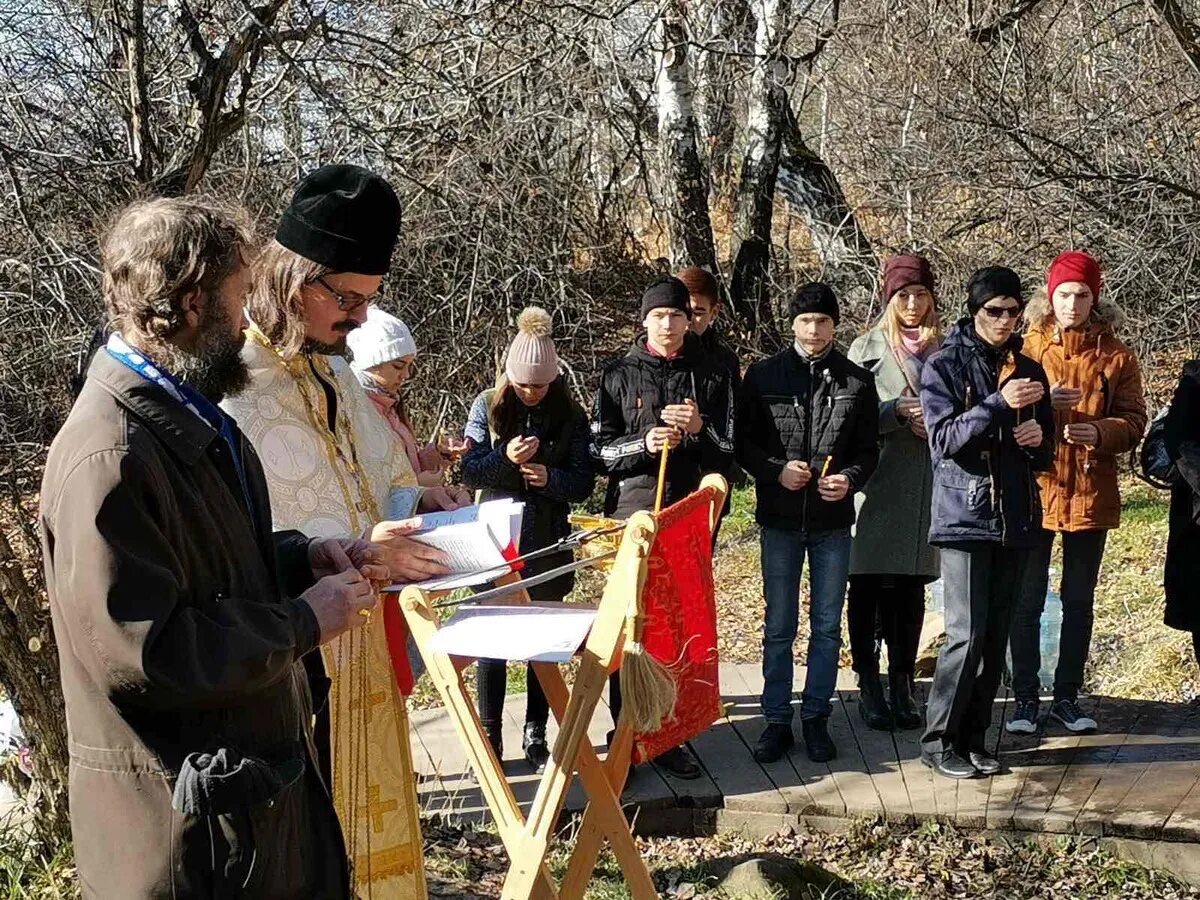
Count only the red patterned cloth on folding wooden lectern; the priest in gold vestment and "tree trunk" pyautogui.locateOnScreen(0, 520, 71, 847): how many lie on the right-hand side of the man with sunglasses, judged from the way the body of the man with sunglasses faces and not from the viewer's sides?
3

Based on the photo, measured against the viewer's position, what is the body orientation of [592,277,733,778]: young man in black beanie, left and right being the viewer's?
facing the viewer

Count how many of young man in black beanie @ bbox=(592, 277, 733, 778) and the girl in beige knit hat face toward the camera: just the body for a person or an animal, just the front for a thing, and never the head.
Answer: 2

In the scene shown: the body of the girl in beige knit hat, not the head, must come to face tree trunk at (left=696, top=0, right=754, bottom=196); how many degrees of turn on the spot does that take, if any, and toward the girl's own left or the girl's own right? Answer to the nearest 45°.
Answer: approximately 180°

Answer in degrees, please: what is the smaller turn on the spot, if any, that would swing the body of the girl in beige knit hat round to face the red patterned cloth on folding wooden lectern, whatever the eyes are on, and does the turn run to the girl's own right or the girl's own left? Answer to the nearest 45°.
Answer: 0° — they already face it

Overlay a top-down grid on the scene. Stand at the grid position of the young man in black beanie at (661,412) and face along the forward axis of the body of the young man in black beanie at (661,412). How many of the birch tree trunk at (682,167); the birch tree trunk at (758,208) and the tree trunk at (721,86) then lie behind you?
3

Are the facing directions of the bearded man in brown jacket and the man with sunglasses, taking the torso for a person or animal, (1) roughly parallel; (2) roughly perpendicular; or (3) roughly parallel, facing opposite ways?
roughly perpendicular

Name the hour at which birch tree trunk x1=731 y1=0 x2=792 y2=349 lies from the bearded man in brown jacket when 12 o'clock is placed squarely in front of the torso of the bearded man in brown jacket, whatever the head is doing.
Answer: The birch tree trunk is roughly at 10 o'clock from the bearded man in brown jacket.

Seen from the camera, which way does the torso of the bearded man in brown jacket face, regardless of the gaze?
to the viewer's right

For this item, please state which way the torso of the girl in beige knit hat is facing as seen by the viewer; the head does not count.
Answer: toward the camera

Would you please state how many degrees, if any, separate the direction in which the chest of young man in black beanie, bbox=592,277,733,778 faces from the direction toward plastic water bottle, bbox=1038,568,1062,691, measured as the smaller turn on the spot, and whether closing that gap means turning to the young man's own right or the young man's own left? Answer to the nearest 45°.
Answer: approximately 135° to the young man's own left

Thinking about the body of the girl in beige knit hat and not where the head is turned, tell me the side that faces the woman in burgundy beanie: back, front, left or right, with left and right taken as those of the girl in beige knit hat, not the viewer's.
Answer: left
